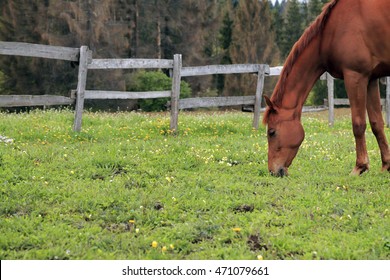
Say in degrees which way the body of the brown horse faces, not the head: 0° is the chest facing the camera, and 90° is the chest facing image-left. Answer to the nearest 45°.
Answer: approximately 90°

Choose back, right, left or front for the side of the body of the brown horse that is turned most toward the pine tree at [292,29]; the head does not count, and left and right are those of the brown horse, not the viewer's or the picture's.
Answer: right

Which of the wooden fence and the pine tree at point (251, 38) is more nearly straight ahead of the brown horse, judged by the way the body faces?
the wooden fence
